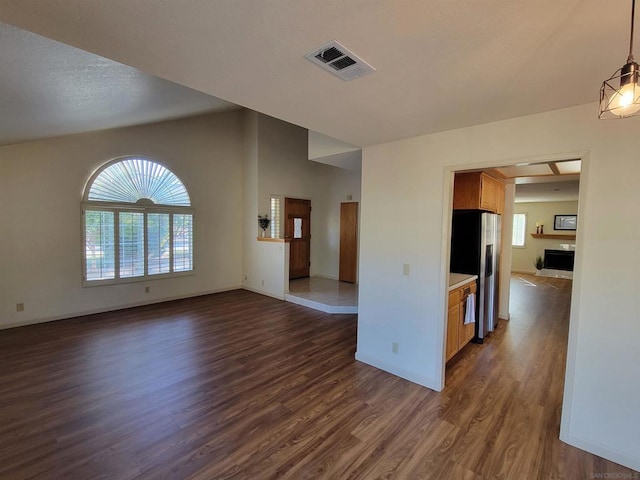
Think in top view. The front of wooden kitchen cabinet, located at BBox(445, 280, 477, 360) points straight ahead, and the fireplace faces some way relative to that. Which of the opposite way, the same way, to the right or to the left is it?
to the right

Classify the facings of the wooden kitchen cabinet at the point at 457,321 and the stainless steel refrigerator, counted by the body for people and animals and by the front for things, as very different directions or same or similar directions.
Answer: same or similar directions

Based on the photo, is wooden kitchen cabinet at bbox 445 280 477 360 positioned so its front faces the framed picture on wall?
no

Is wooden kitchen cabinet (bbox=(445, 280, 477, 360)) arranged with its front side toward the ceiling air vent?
no

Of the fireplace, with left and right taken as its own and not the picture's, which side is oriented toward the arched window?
front

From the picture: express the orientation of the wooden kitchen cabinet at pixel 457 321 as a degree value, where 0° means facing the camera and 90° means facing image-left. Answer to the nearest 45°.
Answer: approximately 315°

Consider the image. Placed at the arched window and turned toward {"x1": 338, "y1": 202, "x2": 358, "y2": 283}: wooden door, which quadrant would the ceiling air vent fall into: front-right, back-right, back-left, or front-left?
front-right

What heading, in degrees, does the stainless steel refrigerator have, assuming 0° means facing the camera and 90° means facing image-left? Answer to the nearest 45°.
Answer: approximately 315°

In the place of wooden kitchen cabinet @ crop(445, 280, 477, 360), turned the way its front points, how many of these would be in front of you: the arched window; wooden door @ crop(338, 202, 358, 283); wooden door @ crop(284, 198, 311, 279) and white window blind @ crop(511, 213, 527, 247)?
0

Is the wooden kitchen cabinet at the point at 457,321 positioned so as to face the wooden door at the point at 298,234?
no

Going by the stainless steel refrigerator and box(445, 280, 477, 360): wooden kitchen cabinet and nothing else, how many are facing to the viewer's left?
0

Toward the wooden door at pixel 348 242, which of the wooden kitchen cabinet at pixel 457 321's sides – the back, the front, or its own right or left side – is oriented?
back

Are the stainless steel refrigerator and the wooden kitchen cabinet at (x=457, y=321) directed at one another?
no
